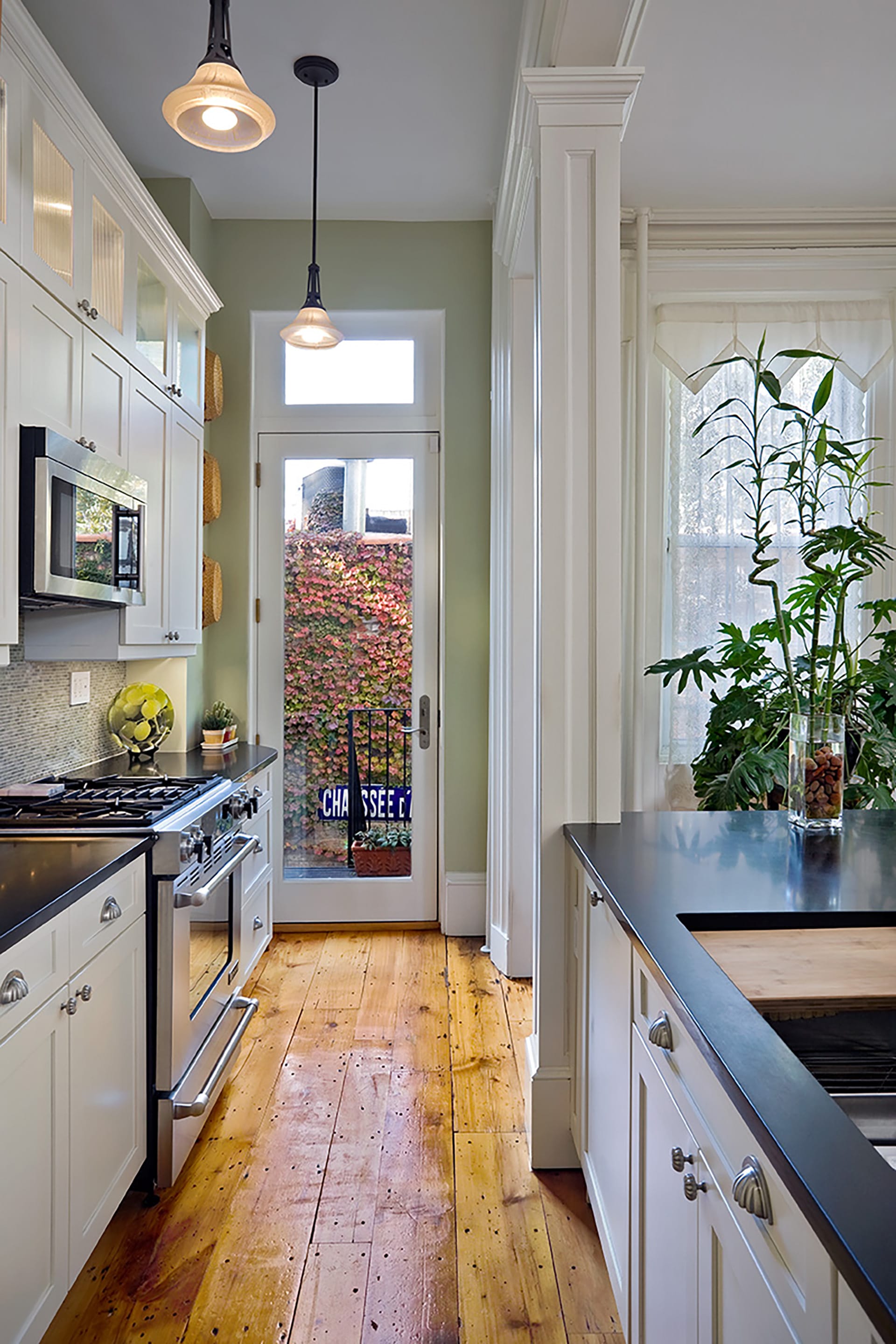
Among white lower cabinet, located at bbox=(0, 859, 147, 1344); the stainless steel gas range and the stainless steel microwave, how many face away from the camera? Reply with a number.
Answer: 0

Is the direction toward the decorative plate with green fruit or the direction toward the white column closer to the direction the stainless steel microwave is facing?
the white column

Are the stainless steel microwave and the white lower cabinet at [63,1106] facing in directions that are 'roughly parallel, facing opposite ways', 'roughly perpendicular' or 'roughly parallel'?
roughly parallel

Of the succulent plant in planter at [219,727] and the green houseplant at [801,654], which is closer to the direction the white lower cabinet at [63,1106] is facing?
the green houseplant

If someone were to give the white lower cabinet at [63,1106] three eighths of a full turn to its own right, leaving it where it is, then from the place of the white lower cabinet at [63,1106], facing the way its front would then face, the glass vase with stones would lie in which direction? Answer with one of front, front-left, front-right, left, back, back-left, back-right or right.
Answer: back

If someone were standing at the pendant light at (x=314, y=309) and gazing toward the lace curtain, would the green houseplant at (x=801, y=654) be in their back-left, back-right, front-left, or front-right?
front-right

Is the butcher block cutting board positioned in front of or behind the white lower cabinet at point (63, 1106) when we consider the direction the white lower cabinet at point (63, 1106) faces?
in front

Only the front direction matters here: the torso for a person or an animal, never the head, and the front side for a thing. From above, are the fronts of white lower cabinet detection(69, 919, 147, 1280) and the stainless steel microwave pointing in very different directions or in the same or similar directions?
same or similar directions

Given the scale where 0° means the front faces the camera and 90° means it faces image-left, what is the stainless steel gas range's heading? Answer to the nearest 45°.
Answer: approximately 270°

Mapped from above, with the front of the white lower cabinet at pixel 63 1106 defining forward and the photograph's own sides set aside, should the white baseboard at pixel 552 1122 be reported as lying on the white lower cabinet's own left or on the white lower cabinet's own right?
on the white lower cabinet's own left

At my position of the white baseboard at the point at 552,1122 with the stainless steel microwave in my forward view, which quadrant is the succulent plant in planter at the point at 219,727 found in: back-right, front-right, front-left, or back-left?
front-right

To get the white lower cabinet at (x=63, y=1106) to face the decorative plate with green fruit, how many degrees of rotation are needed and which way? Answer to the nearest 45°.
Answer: approximately 135° to its left

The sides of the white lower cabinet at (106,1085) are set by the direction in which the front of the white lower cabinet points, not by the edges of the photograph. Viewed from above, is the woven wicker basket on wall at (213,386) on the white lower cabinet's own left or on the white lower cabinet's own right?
on the white lower cabinet's own left

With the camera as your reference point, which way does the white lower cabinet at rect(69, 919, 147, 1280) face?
facing the viewer and to the right of the viewer

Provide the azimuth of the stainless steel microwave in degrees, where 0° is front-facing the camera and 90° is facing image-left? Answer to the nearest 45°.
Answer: approximately 315°
